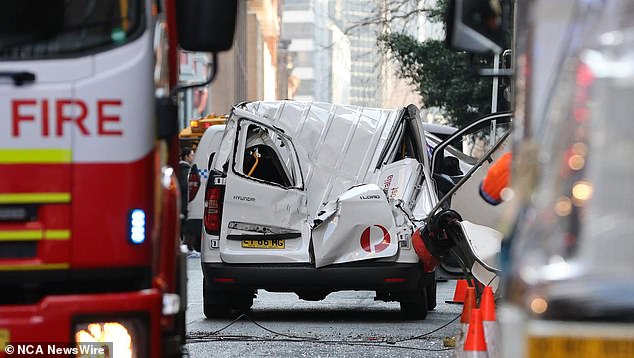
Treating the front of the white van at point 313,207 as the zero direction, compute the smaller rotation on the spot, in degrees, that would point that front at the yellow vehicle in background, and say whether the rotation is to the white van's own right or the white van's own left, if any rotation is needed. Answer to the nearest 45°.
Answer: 0° — it already faces it

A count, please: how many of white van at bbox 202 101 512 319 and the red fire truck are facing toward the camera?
1

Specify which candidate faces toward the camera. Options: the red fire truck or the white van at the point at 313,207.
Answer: the red fire truck

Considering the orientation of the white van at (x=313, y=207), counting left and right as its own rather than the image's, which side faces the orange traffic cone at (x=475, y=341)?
back

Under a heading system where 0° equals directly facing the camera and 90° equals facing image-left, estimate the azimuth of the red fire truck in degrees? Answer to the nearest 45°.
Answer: approximately 0°

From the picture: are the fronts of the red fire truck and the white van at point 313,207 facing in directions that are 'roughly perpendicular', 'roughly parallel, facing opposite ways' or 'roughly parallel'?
roughly parallel, facing opposite ways

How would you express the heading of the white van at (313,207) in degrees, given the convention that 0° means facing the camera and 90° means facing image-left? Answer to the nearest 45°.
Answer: approximately 180°

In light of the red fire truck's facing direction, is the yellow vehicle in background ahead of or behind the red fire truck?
behind

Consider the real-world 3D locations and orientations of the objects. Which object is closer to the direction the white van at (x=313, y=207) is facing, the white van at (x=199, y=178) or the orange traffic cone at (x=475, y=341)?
the white van

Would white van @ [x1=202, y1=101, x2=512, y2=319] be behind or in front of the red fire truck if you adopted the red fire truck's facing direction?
behind
